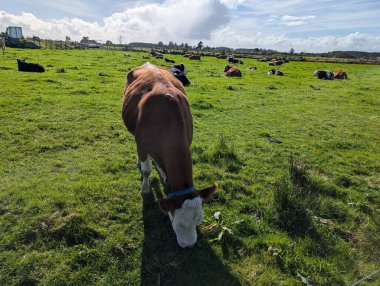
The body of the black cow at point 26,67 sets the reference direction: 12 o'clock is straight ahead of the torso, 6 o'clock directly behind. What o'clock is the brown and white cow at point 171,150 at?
The brown and white cow is roughly at 9 o'clock from the black cow.

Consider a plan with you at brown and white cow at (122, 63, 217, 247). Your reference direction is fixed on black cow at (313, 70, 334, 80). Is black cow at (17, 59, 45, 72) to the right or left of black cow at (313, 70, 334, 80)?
left

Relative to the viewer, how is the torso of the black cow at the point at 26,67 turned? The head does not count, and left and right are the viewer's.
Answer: facing to the left of the viewer

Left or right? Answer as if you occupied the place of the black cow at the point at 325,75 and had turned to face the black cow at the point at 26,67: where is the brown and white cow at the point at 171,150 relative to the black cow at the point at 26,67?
left

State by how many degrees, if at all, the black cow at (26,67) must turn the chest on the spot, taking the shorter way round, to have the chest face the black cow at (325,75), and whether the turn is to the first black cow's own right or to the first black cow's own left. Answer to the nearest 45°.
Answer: approximately 180°
